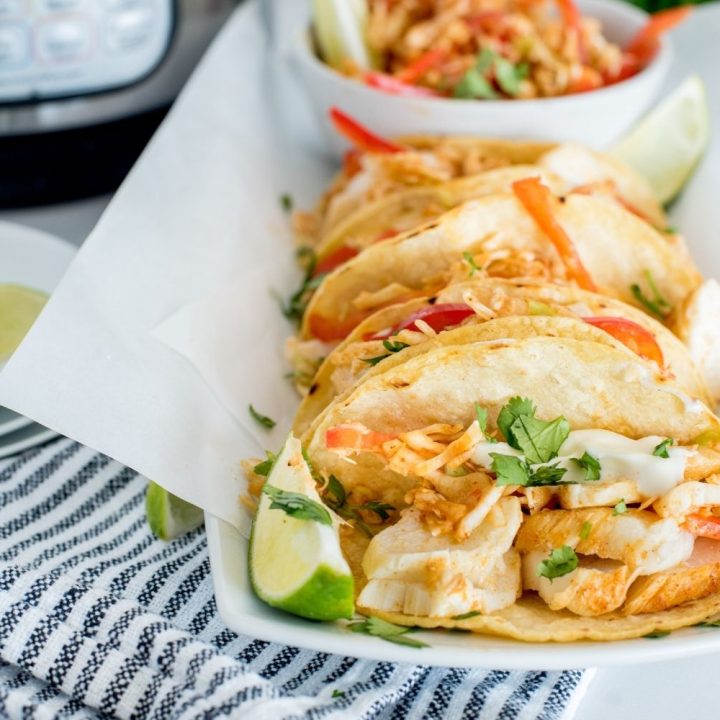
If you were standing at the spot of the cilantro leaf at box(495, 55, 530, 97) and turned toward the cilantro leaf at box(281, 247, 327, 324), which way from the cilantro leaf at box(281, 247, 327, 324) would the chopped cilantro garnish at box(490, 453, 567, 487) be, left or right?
left

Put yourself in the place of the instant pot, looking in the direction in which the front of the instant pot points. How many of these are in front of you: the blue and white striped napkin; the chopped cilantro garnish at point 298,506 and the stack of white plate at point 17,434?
3

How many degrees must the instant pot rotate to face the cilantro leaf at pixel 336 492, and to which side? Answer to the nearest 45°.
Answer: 0° — it already faces it

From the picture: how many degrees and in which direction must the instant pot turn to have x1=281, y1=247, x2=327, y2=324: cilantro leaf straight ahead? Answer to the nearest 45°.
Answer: approximately 45° to its left

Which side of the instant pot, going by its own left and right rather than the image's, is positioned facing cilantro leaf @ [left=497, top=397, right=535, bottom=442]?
front

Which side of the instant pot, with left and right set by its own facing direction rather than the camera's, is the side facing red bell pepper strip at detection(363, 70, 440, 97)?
left

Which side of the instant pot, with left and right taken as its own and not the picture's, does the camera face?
front

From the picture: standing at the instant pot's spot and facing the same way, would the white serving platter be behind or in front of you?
in front

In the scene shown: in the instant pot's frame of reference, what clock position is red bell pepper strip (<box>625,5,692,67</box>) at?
The red bell pepper strip is roughly at 9 o'clock from the instant pot.

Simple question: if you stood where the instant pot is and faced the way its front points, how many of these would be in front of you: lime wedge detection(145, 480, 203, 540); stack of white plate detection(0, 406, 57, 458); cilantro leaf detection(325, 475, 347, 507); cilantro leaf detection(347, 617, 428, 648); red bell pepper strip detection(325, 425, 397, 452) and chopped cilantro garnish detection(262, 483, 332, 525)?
6

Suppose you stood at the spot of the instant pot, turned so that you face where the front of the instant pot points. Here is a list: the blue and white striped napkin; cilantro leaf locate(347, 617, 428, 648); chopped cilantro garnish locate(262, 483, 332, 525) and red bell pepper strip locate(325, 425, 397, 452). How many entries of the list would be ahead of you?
4

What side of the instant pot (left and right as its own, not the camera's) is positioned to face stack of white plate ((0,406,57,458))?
front

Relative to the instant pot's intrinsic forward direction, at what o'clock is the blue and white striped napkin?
The blue and white striped napkin is roughly at 12 o'clock from the instant pot.

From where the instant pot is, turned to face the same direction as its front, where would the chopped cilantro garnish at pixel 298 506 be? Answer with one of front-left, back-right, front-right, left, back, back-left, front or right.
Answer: front

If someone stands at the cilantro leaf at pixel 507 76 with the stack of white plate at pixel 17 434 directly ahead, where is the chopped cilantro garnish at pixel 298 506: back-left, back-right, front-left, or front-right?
front-left

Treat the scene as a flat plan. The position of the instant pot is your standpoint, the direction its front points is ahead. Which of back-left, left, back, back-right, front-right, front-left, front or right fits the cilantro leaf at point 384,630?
front
